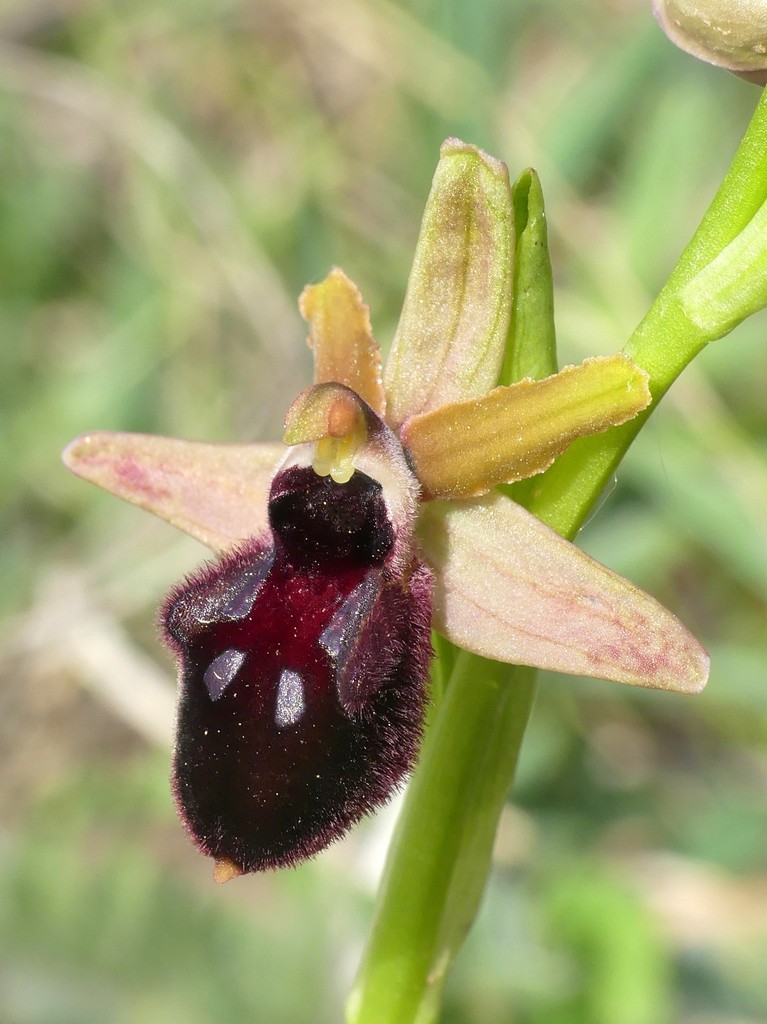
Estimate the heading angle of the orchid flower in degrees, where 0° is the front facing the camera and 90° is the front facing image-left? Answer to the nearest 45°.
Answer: approximately 45°
